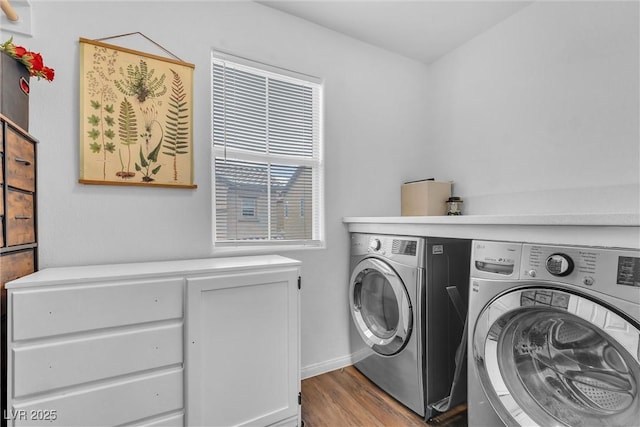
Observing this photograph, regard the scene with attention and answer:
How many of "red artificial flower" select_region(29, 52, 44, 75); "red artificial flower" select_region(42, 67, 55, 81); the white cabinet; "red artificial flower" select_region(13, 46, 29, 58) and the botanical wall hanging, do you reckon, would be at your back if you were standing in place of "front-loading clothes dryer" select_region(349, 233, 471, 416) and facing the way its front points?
0

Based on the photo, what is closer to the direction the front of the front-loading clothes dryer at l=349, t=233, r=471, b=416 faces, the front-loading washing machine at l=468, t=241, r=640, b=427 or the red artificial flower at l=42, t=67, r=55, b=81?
the red artificial flower

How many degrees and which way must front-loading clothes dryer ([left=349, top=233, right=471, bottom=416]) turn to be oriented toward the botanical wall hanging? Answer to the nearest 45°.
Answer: approximately 45° to its right

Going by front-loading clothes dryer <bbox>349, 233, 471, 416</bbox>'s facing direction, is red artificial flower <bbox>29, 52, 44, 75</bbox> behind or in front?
in front

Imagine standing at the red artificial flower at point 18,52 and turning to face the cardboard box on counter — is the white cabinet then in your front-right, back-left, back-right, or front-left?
front-right

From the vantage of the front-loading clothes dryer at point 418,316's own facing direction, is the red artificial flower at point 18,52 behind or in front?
in front

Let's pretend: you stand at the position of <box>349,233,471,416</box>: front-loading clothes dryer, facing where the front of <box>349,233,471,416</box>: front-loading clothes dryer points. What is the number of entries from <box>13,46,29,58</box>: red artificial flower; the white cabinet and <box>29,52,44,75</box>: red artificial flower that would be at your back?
0

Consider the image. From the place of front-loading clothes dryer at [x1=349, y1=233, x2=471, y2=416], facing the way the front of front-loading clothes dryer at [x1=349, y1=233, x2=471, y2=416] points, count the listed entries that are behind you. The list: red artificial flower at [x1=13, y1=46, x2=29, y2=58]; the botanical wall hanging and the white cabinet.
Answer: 0

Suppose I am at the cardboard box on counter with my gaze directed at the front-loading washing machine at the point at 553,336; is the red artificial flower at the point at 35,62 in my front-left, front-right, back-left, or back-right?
front-right

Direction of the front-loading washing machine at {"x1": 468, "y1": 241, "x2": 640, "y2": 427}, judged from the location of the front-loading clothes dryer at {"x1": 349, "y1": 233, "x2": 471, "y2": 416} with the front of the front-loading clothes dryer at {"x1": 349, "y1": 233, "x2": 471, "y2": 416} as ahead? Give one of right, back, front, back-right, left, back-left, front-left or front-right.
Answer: left

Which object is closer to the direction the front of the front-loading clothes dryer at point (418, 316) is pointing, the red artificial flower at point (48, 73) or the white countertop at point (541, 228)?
the red artificial flower

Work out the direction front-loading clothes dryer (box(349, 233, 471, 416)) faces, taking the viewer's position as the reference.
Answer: facing the viewer and to the left of the viewer
